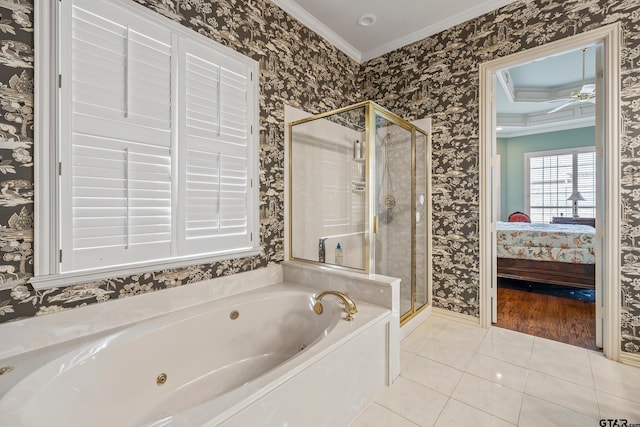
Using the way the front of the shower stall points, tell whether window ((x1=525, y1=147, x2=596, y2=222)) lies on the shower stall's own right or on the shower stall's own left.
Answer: on the shower stall's own left

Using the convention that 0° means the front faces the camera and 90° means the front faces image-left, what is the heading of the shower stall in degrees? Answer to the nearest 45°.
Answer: approximately 315°

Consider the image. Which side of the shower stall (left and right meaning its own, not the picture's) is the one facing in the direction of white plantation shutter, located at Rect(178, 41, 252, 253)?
right

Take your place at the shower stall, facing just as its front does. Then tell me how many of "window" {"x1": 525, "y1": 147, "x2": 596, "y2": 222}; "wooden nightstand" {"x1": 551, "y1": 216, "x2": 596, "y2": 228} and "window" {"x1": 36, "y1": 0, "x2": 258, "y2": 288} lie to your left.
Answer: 2

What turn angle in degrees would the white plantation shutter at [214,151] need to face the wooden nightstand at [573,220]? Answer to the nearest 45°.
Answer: approximately 45° to its left

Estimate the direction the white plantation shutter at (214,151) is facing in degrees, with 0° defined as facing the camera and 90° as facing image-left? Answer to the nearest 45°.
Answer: approximately 315°

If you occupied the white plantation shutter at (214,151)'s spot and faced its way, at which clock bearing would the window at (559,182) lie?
The window is roughly at 10 o'clock from the white plantation shutter.

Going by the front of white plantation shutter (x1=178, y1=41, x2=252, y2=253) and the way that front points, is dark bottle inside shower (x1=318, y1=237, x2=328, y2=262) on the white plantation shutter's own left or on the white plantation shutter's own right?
on the white plantation shutter's own left

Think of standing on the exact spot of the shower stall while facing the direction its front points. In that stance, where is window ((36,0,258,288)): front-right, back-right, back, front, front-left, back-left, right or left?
right

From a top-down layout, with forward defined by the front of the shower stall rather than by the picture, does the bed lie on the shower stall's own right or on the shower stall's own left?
on the shower stall's own left
